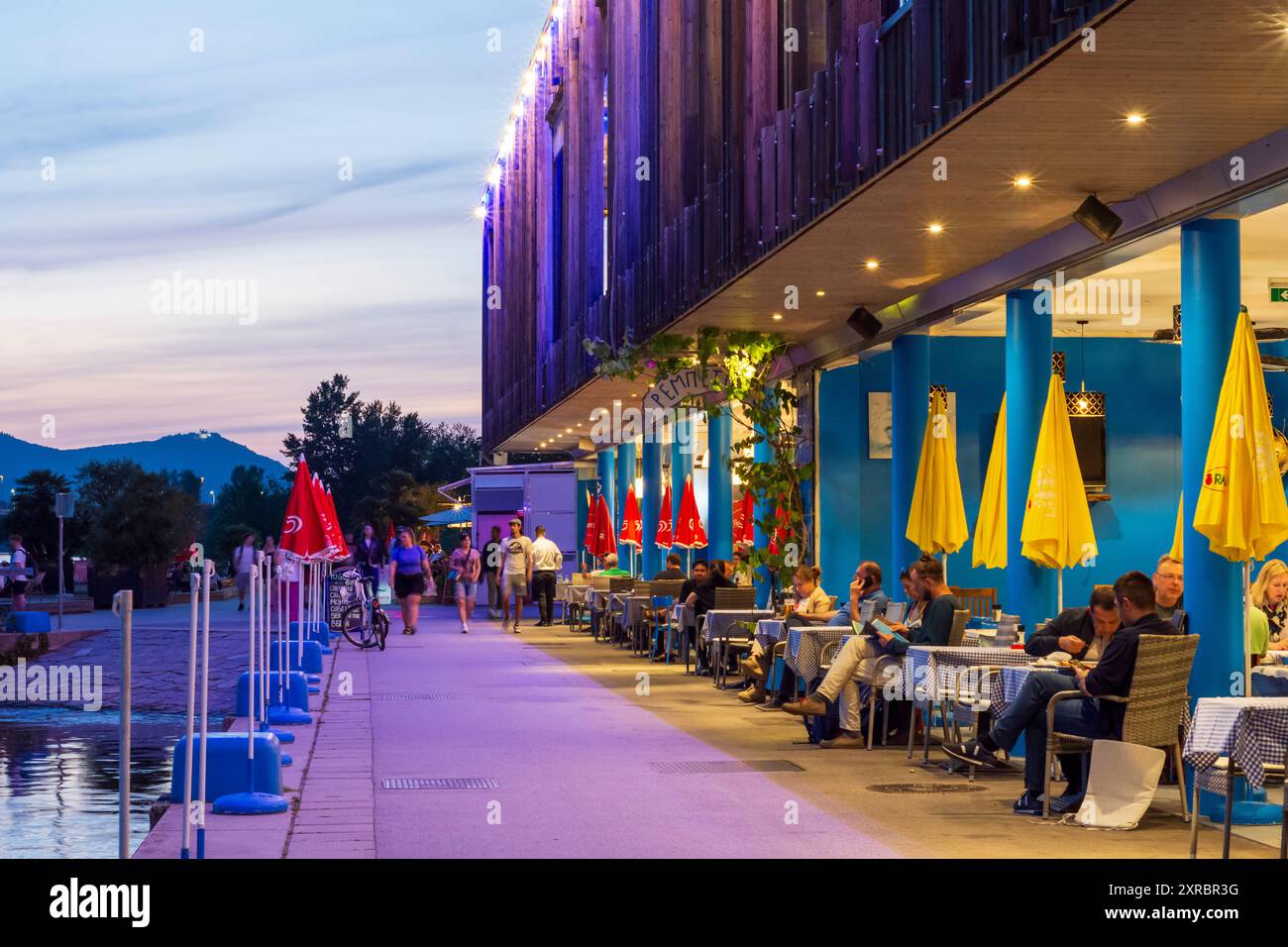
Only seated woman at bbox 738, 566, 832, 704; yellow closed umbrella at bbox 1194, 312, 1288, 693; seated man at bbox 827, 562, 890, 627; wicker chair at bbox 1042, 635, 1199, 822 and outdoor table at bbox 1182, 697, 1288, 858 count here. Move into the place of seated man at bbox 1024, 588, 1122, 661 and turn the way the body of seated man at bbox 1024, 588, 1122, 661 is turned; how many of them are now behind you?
2

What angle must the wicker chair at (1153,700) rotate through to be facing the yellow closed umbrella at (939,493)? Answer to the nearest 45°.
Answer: approximately 45° to its right

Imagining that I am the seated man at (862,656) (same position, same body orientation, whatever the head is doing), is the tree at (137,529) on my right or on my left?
on my right

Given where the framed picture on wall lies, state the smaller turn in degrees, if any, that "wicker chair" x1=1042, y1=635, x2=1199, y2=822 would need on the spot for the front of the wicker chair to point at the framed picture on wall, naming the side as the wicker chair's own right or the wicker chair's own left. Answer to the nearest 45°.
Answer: approximately 45° to the wicker chair's own right

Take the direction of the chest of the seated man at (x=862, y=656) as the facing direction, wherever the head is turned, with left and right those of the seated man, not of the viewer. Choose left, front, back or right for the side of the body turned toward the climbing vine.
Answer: right

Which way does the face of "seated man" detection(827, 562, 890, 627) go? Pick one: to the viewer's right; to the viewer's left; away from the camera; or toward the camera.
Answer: to the viewer's left

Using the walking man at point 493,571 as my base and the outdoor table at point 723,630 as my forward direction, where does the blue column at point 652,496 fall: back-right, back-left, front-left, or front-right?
front-left

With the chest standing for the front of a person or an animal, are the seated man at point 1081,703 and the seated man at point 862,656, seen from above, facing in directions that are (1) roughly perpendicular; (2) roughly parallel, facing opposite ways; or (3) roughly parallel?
roughly parallel

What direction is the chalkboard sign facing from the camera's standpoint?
toward the camera

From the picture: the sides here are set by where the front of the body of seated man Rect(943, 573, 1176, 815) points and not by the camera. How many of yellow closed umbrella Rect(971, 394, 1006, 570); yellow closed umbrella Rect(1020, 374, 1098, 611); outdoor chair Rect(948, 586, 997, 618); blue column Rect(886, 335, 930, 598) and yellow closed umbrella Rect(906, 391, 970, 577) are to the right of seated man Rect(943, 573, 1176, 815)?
5

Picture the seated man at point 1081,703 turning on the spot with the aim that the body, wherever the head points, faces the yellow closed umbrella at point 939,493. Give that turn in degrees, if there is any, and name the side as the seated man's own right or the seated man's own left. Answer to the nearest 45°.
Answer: approximately 90° to the seated man's own right

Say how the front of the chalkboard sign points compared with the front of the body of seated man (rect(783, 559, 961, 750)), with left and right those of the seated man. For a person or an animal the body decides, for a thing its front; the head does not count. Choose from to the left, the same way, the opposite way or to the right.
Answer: to the left

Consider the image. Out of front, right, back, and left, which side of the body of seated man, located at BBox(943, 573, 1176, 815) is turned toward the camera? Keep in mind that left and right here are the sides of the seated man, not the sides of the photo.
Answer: left
